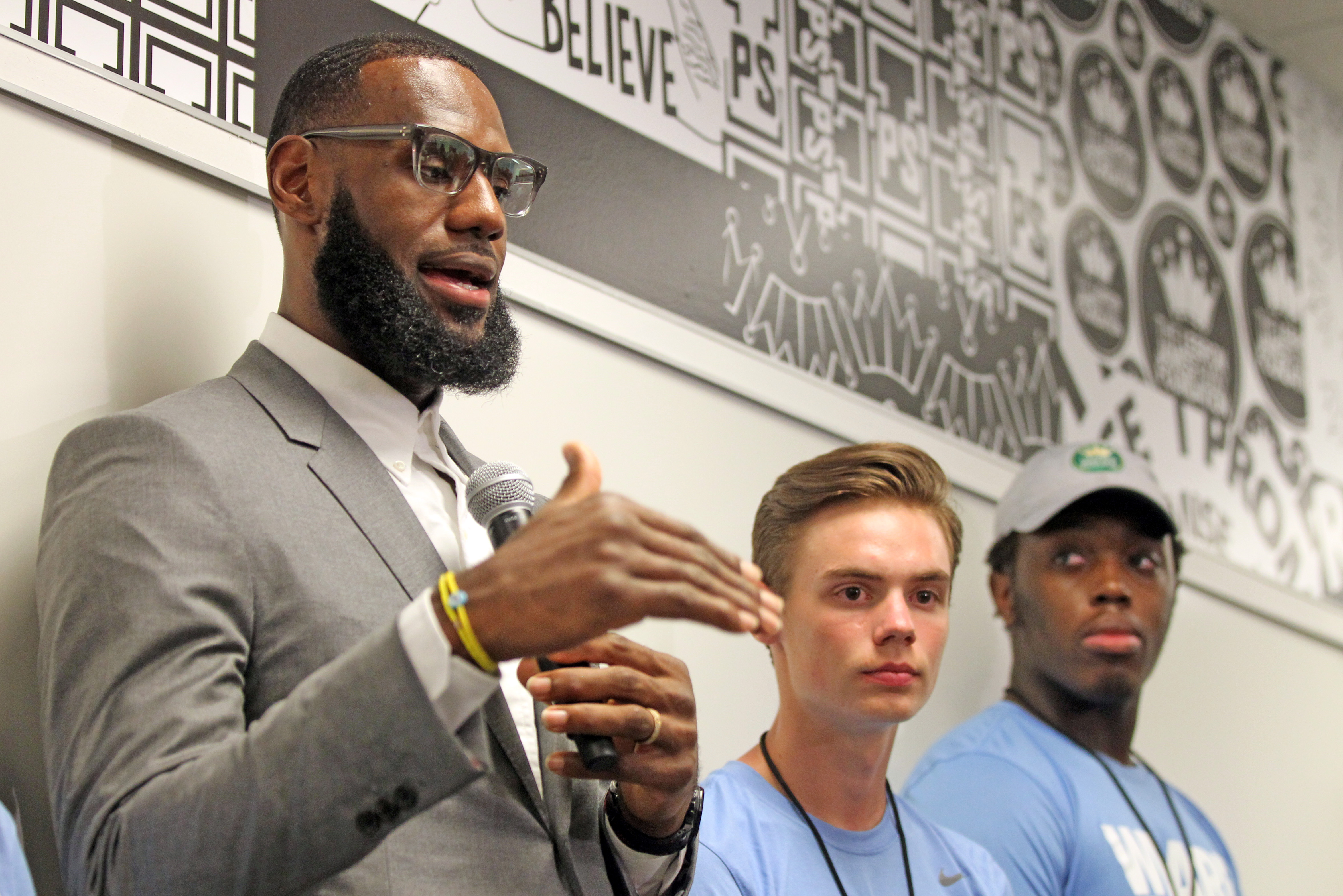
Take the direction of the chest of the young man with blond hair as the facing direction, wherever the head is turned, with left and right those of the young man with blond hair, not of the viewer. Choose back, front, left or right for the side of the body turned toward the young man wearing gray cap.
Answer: left

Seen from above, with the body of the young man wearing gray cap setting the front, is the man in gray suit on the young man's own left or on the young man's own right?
on the young man's own right

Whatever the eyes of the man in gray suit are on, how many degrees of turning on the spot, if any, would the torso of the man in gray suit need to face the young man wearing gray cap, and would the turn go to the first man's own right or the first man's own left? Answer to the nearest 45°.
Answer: approximately 90° to the first man's own left

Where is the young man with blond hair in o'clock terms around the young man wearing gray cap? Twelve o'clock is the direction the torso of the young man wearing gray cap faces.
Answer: The young man with blond hair is roughly at 2 o'clock from the young man wearing gray cap.

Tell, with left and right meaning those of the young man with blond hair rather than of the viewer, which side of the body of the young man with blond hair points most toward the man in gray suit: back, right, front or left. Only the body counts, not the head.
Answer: right

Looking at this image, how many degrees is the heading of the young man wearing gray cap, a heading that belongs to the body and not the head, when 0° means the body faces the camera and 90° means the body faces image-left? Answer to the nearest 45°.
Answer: approximately 315°

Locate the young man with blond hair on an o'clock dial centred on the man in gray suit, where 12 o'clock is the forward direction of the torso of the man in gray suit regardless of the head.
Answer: The young man with blond hair is roughly at 9 o'clock from the man in gray suit.

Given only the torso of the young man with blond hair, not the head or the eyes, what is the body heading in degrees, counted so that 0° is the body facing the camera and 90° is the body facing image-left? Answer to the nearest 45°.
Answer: approximately 315°
